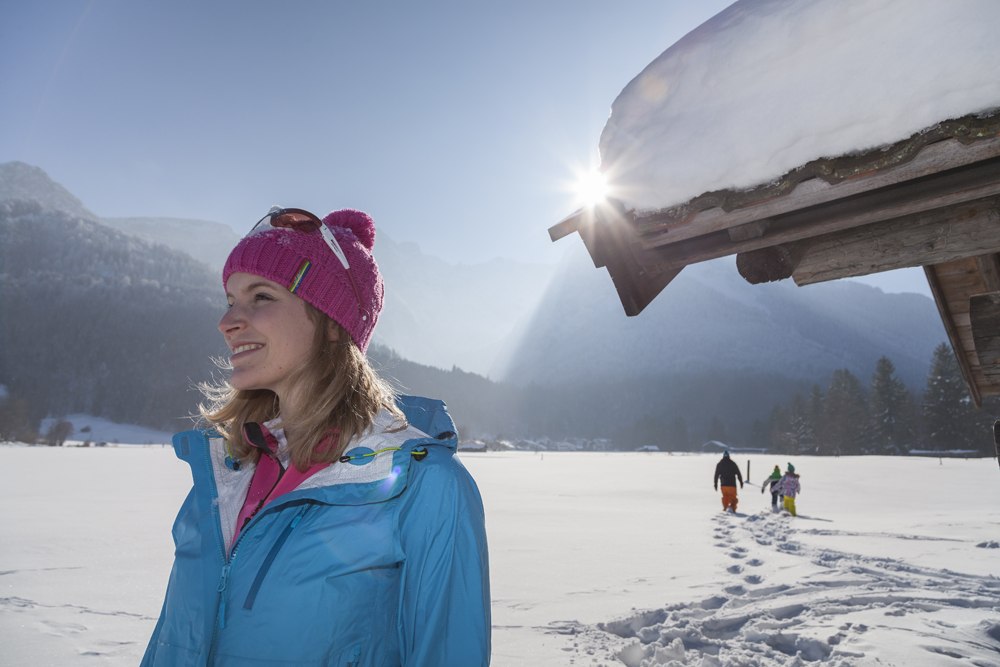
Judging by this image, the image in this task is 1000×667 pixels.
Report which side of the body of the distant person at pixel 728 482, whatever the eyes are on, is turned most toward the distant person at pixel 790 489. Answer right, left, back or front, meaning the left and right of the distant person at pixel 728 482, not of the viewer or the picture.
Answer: right

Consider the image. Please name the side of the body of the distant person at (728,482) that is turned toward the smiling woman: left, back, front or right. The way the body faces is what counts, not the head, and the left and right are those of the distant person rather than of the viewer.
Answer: back

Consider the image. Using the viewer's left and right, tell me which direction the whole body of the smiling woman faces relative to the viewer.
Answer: facing the viewer and to the left of the viewer

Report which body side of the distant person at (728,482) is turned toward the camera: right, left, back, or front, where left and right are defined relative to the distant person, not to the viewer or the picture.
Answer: back

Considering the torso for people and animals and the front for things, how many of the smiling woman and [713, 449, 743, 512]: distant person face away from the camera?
1

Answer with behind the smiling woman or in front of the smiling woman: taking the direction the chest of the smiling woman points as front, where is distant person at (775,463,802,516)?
behind

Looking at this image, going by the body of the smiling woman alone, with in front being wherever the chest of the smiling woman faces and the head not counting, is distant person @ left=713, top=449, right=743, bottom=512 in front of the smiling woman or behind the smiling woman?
behind

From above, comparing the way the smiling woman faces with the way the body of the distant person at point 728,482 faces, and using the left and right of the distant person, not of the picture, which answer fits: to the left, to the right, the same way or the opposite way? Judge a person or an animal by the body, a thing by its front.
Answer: the opposite way

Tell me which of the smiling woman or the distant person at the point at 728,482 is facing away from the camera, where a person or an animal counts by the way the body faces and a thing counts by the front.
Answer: the distant person
